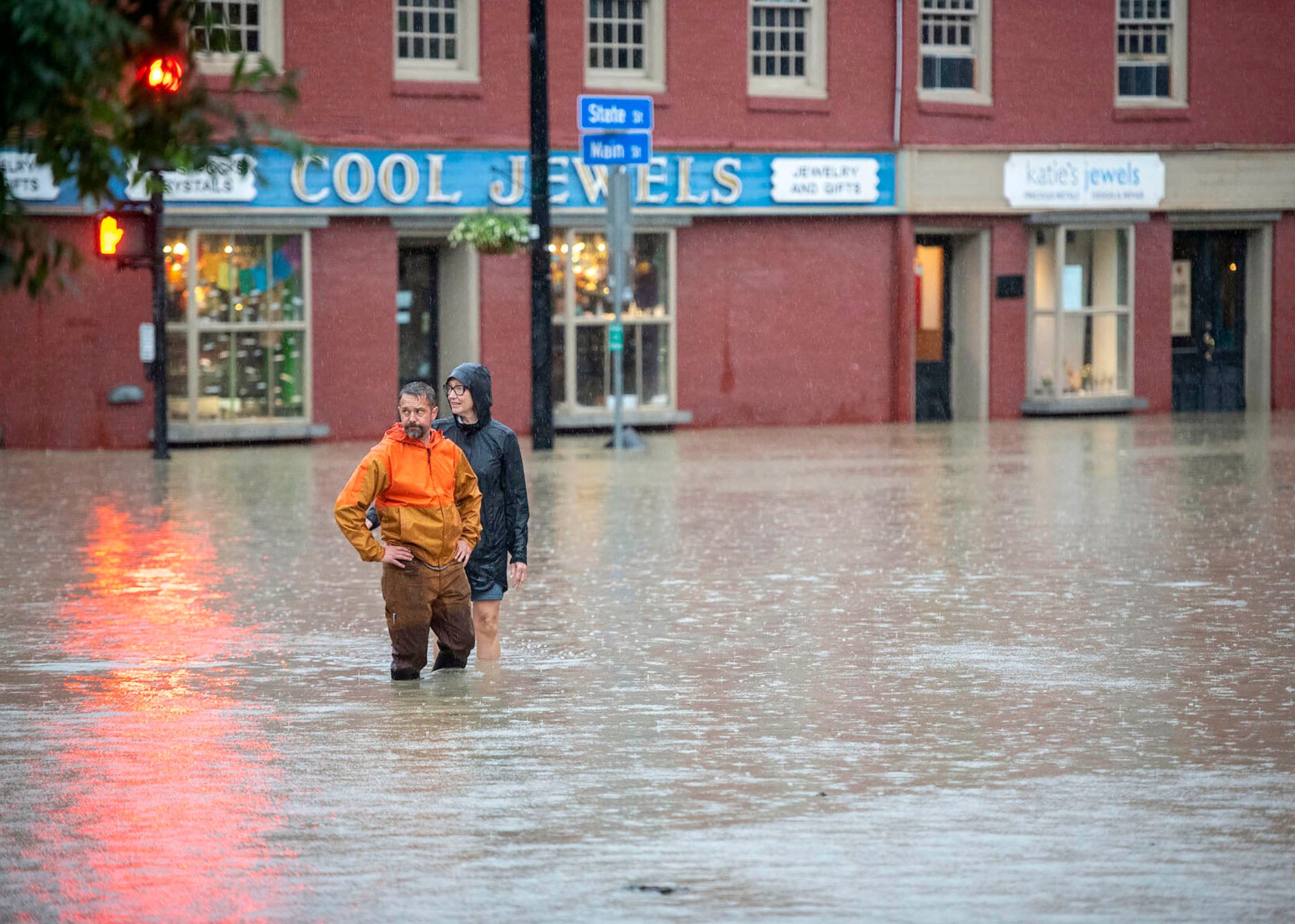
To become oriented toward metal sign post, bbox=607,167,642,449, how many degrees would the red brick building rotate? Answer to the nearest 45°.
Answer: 0° — it already faces it

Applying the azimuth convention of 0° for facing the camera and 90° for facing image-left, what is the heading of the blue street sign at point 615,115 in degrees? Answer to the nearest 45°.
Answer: approximately 0°

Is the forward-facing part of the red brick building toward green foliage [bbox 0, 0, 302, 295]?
yes

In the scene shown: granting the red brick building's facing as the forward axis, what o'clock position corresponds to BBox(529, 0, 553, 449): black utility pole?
The black utility pole is roughly at 1 o'clock from the red brick building.

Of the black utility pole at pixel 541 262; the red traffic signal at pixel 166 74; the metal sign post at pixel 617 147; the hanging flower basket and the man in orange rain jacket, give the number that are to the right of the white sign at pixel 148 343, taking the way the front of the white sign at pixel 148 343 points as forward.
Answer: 0

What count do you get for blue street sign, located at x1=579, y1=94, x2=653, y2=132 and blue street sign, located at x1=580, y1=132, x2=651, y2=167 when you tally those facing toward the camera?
2

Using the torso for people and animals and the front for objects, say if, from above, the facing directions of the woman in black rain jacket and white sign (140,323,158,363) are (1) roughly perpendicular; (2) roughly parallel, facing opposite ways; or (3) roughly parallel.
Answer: roughly parallel

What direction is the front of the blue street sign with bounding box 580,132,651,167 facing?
toward the camera

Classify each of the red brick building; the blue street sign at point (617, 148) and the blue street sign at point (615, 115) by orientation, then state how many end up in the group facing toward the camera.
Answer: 3

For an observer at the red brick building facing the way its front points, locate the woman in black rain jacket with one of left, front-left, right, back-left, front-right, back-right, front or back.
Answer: front

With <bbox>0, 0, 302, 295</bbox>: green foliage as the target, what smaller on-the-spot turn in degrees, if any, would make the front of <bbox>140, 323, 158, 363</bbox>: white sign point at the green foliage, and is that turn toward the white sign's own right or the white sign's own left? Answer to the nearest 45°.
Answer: approximately 45° to the white sign's own left

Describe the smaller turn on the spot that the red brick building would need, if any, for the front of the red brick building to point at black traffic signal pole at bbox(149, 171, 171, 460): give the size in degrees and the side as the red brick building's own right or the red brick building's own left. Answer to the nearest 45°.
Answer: approximately 45° to the red brick building's own right

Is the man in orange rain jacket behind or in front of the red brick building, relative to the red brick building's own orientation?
in front

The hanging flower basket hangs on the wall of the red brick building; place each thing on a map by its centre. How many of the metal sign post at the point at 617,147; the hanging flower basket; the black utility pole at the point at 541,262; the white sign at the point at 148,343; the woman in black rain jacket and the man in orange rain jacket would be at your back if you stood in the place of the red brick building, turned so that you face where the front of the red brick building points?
0

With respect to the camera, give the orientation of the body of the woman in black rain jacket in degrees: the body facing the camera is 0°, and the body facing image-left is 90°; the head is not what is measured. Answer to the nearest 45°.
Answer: approximately 45°
